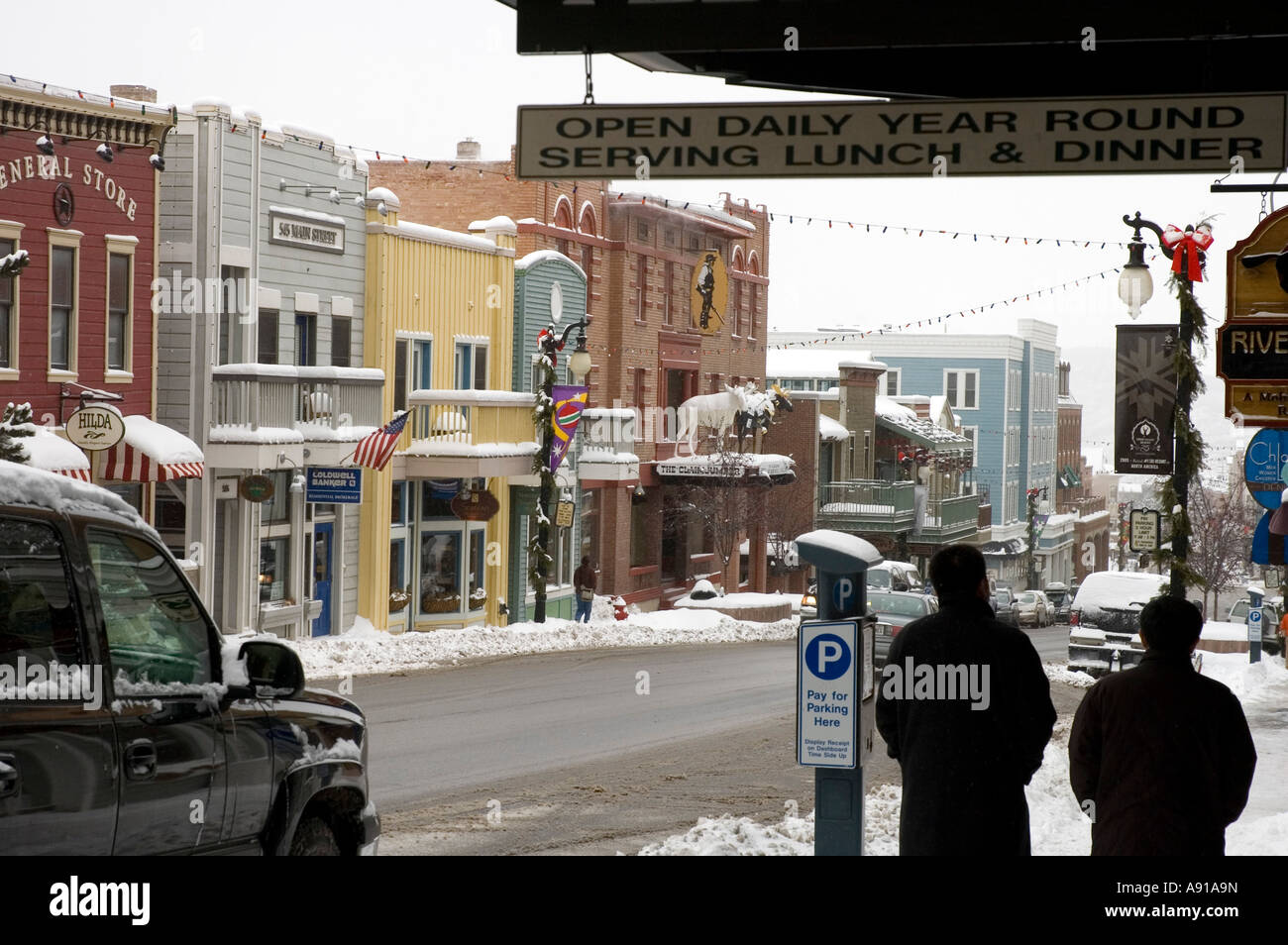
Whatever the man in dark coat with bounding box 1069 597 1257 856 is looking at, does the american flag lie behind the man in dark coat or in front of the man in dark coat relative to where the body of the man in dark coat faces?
in front

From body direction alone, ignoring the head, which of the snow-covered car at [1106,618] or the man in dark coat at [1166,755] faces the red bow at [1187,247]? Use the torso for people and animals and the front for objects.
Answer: the man in dark coat

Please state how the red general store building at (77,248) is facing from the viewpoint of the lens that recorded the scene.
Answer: facing the viewer and to the right of the viewer

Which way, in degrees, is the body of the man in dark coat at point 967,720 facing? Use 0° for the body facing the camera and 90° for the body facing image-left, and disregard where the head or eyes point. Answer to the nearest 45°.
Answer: approximately 180°

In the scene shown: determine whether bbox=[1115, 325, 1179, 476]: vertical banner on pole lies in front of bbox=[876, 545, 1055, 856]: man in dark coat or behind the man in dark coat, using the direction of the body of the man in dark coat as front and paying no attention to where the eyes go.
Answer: in front

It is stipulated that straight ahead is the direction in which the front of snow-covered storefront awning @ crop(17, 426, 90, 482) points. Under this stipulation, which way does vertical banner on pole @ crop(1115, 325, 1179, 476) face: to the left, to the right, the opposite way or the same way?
to the right

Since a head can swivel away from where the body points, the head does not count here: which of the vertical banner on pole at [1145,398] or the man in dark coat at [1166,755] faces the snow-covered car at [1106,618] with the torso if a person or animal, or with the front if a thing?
the man in dark coat

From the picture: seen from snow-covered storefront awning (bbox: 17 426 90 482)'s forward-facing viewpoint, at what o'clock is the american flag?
The american flag is roughly at 9 o'clock from the snow-covered storefront awning.

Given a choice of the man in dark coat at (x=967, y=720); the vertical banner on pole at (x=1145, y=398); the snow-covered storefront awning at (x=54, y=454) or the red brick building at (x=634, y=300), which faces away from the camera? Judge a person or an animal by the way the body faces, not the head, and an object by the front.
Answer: the man in dark coat

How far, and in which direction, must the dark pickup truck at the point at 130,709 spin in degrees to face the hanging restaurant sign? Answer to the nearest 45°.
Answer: approximately 45° to its right

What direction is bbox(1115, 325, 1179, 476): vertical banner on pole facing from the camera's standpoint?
toward the camera

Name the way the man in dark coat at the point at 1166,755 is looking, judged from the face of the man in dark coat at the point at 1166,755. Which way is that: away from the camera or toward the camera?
away from the camera

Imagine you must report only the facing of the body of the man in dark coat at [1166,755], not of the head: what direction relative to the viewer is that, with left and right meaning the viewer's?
facing away from the viewer
